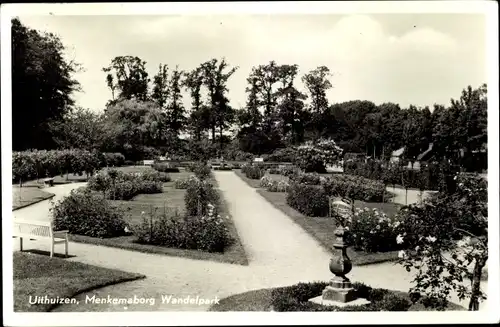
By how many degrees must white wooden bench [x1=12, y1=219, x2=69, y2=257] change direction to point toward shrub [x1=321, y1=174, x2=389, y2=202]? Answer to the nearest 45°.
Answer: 0° — it already faces it

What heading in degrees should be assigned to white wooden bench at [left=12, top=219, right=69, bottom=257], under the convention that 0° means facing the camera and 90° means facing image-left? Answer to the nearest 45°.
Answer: approximately 225°

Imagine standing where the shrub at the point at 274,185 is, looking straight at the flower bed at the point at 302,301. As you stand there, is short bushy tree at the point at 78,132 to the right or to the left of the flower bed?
right
